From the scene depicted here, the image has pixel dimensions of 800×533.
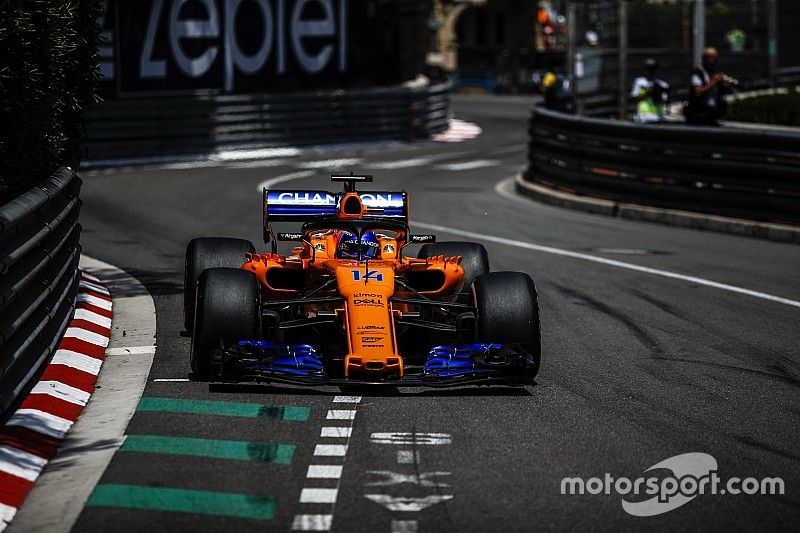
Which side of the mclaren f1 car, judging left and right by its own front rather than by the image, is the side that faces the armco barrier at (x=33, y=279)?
right

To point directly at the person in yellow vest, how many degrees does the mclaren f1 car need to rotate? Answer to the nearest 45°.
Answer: approximately 180°

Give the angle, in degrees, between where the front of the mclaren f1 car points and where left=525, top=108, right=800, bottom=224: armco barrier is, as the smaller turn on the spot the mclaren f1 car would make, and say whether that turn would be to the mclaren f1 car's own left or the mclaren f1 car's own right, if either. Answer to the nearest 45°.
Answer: approximately 180°

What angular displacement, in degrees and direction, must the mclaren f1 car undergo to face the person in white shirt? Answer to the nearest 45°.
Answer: approximately 180°

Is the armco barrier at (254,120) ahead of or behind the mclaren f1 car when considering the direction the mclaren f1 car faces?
behind

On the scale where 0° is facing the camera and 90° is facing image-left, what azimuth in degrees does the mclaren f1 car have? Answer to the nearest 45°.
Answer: approximately 0°
